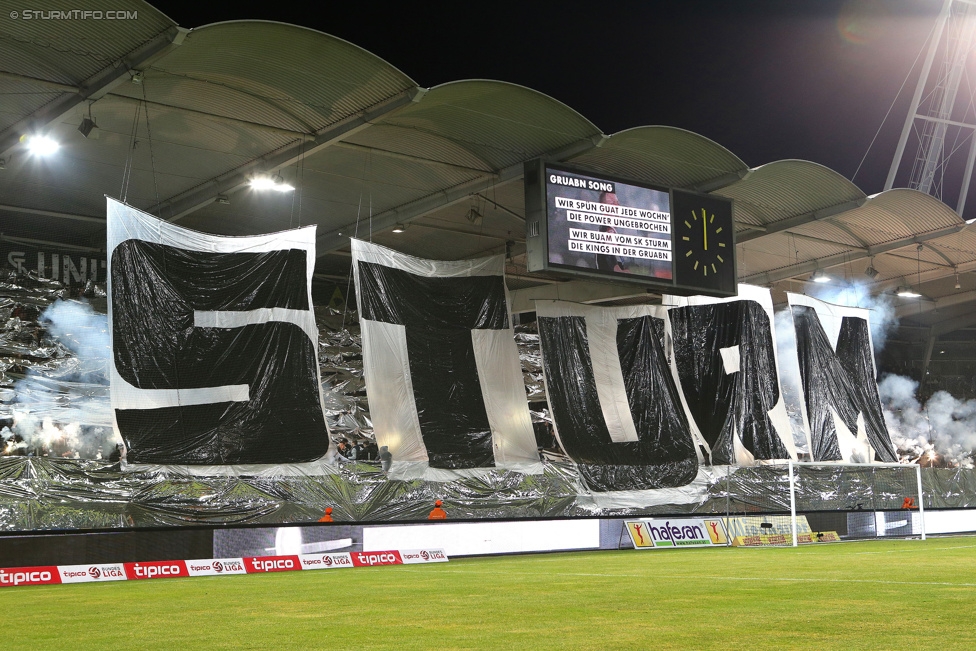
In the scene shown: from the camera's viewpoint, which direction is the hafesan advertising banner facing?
toward the camera

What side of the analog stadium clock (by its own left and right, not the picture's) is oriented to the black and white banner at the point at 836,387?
left

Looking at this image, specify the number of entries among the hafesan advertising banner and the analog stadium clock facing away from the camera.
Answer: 0

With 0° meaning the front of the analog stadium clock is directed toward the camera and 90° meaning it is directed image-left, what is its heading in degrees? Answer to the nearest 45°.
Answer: approximately 315°

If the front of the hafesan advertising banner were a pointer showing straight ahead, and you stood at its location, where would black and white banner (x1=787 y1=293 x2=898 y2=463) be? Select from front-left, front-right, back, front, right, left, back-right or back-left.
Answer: back-left

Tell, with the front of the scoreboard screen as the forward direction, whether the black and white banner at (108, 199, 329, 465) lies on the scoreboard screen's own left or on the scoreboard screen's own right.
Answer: on the scoreboard screen's own right

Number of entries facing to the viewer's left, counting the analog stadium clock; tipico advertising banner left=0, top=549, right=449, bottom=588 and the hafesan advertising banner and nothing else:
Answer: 0

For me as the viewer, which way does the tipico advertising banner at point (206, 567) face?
facing the viewer and to the right of the viewer

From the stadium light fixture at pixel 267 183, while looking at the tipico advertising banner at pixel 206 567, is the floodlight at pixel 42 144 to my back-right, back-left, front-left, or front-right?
front-right

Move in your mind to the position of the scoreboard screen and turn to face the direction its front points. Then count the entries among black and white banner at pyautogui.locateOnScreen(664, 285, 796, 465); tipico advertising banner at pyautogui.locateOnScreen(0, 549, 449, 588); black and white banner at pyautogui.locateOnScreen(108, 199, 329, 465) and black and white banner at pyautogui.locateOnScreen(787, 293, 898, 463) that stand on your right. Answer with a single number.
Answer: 2

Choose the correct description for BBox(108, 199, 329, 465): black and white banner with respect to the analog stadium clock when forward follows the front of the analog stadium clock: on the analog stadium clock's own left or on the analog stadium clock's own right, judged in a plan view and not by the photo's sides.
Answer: on the analog stadium clock's own right

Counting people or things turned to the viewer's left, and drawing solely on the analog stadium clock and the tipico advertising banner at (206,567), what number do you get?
0

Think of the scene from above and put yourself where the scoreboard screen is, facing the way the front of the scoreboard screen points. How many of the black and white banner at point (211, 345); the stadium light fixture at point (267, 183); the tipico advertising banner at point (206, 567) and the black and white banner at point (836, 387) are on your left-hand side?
1
